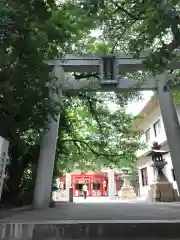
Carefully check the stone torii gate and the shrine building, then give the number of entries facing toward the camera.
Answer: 2

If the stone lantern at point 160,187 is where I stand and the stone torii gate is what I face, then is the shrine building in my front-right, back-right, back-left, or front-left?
back-right

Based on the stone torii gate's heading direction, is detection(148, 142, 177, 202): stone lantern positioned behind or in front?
behind

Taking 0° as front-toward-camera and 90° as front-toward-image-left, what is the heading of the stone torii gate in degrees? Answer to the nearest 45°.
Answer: approximately 0°

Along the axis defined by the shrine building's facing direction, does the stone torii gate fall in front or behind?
in front

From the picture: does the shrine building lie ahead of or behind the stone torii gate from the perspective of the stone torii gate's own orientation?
behind

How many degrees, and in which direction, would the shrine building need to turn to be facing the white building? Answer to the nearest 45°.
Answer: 0° — it already faces it
